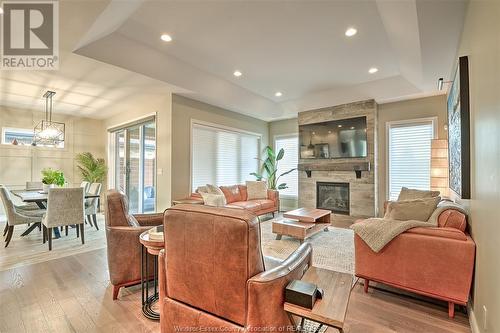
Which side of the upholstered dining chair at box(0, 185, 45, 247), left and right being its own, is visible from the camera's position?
right

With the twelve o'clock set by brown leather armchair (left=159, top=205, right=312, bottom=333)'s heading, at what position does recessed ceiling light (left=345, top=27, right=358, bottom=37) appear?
The recessed ceiling light is roughly at 12 o'clock from the brown leather armchair.

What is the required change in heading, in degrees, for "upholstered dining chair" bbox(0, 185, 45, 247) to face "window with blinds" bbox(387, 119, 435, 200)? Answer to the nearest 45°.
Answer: approximately 45° to its right

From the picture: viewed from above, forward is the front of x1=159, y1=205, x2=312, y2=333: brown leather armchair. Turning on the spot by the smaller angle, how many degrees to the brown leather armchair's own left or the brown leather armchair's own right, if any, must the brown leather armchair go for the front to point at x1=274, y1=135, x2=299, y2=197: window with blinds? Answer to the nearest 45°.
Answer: approximately 45° to the brown leather armchair's own left

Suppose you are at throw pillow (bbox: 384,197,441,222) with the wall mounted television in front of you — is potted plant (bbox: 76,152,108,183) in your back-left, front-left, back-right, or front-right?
front-left

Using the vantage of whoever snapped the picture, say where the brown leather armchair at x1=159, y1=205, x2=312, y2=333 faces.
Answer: facing away from the viewer and to the right of the viewer

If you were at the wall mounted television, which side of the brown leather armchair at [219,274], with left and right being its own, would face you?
front

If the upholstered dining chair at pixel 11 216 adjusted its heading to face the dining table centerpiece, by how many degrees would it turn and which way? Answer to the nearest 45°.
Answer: approximately 45° to its left

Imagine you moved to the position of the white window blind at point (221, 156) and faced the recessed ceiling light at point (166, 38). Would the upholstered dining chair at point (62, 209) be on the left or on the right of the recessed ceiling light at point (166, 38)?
right

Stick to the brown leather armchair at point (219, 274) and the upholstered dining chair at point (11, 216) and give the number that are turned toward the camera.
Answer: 0
